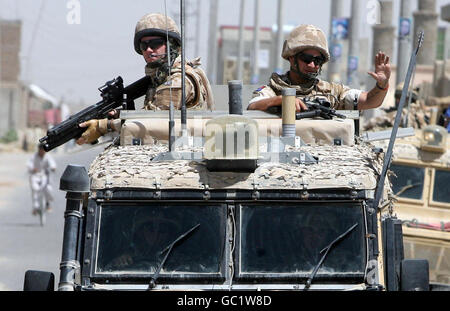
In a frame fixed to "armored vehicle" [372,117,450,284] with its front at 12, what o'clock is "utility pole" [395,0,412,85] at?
The utility pole is roughly at 6 o'clock from the armored vehicle.

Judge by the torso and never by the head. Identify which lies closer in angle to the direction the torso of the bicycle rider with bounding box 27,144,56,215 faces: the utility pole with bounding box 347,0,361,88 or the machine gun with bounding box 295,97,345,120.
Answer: the machine gun

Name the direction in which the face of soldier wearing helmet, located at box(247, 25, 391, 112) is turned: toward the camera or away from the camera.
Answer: toward the camera

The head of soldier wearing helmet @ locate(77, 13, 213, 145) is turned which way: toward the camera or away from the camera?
toward the camera

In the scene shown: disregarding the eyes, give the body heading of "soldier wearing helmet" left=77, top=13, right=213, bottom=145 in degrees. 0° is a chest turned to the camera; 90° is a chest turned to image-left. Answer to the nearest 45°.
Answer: approximately 45°

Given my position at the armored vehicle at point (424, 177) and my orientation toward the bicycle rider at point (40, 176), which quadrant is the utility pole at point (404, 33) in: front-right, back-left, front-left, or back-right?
front-right

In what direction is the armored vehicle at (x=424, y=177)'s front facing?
toward the camera

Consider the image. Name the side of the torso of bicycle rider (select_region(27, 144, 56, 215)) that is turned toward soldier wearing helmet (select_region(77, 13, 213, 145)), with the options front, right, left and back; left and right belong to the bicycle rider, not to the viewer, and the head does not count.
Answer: front

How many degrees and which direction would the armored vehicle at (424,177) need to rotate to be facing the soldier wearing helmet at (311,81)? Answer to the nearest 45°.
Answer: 0° — it already faces them

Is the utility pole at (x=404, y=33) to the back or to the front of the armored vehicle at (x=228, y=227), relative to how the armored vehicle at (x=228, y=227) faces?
to the back

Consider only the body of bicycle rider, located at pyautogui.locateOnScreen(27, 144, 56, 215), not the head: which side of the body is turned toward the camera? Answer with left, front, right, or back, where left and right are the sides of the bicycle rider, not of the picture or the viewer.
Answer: front

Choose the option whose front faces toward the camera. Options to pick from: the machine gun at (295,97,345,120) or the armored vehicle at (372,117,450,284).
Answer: the armored vehicle

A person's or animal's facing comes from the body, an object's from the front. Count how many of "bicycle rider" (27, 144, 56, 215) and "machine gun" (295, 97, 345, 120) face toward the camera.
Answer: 1
